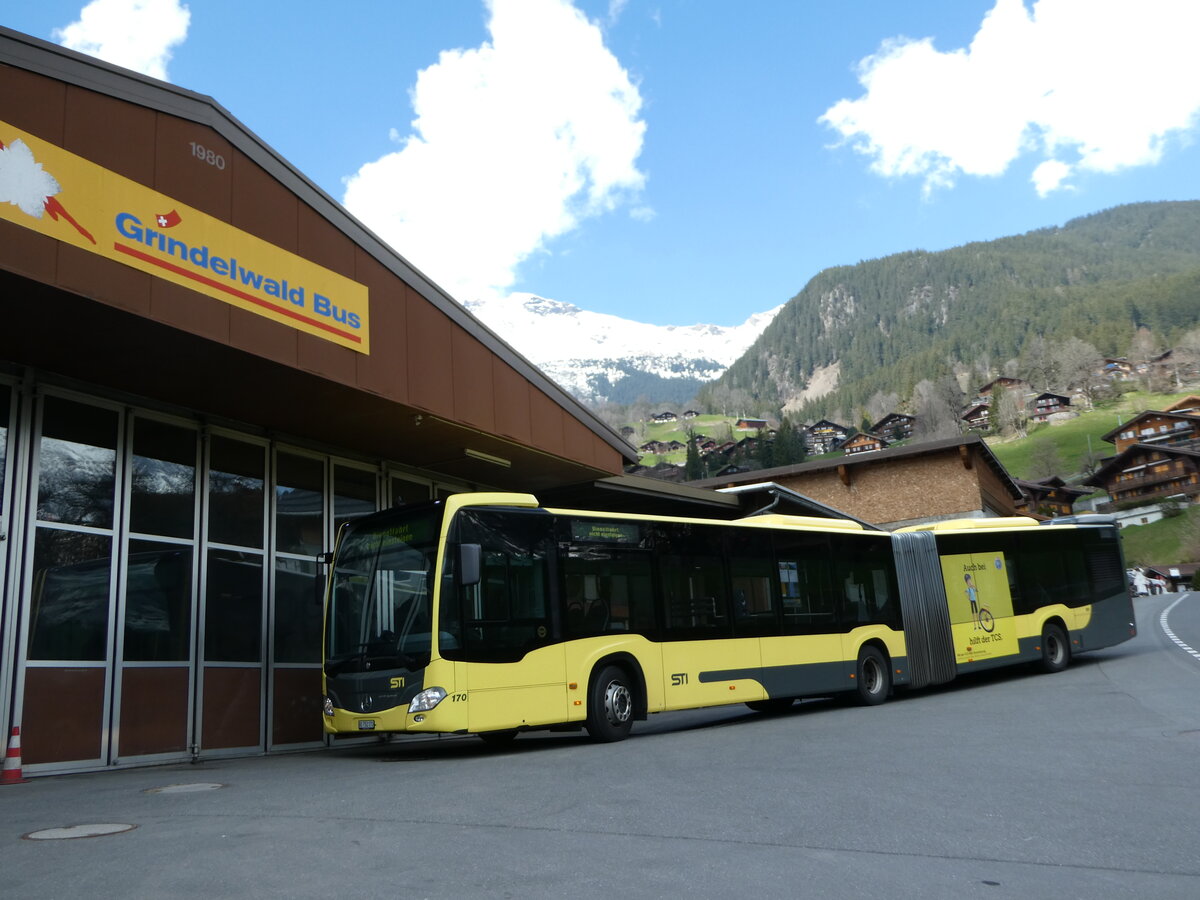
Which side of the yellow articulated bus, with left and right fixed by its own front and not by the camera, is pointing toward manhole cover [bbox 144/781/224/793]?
front

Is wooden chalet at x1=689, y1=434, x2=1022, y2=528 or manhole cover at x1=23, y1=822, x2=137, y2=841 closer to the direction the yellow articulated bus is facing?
the manhole cover

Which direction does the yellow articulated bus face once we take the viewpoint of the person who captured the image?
facing the viewer and to the left of the viewer

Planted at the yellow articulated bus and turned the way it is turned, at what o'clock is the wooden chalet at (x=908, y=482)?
The wooden chalet is roughly at 5 o'clock from the yellow articulated bus.

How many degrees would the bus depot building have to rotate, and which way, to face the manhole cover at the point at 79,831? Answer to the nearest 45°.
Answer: approximately 45° to its right

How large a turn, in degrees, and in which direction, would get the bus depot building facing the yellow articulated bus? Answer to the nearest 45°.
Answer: approximately 45° to its left

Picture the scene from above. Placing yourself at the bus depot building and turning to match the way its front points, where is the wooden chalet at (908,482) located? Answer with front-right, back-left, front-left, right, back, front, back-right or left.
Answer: left

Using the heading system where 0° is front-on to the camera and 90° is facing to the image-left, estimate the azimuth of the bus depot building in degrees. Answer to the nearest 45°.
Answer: approximately 315°

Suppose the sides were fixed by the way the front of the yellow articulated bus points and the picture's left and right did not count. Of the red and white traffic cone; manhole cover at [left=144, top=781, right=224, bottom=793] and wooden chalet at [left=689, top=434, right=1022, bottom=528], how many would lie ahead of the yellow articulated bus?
2

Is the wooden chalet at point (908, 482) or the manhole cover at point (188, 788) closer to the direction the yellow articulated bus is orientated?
the manhole cover

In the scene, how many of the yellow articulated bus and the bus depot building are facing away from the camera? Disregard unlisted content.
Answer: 0

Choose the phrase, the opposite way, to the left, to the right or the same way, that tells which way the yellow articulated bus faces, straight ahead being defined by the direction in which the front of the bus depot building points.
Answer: to the right
